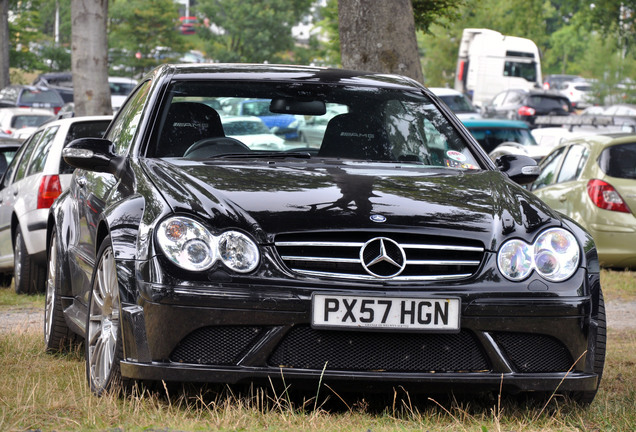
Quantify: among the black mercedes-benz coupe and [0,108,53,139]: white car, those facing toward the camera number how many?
1

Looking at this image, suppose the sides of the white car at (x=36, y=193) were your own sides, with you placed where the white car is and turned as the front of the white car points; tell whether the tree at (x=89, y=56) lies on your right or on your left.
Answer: on your right

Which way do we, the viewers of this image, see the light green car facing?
facing away from the viewer and to the left of the viewer

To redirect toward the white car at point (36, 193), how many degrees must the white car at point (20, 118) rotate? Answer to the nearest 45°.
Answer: approximately 135° to its left

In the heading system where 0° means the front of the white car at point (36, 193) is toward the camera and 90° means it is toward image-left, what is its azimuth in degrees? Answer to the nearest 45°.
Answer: approximately 135°

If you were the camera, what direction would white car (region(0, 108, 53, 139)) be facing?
facing away from the viewer and to the left of the viewer

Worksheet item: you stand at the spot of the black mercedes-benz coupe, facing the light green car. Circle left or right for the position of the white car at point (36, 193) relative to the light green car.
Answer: left

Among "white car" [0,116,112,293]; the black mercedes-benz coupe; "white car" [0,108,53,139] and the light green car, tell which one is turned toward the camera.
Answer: the black mercedes-benz coupe
